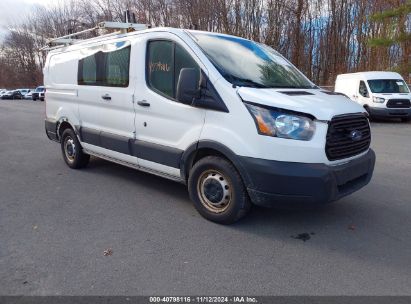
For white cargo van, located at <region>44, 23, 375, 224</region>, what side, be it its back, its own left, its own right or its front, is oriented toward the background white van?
left

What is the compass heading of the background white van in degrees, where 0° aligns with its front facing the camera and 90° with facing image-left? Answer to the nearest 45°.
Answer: approximately 315°

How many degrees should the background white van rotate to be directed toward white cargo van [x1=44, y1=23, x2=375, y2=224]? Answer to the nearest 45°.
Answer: approximately 45° to its right

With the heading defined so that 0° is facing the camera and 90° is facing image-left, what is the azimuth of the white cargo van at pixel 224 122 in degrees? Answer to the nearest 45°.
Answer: approximately 315°
